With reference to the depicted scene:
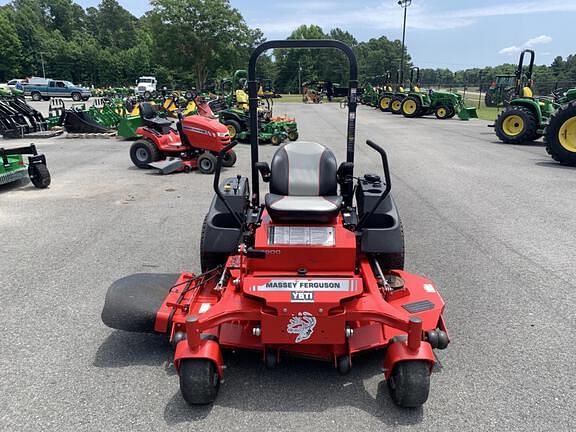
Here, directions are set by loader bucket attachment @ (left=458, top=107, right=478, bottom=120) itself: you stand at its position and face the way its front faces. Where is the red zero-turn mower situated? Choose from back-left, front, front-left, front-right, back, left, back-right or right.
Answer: right

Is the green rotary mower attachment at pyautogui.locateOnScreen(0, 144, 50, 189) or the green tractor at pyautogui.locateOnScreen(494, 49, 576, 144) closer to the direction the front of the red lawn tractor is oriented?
the green tractor

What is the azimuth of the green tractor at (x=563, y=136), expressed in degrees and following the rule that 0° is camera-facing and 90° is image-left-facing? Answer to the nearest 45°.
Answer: approximately 270°

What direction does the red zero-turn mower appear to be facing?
toward the camera

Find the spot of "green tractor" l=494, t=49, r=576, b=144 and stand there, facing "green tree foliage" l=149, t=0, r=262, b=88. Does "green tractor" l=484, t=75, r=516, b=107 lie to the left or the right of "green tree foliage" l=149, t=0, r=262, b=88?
right

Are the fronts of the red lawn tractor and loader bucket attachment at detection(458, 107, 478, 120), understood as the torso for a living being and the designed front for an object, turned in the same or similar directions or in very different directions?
same or similar directions

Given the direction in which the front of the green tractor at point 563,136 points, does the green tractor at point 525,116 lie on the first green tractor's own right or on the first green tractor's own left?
on the first green tractor's own left

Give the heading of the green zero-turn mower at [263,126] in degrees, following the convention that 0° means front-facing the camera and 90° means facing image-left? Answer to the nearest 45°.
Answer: approximately 315°

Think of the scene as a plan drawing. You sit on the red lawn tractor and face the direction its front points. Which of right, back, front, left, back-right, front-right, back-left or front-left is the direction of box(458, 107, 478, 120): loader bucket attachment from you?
left

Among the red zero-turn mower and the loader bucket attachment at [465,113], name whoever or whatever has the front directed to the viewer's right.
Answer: the loader bucket attachment

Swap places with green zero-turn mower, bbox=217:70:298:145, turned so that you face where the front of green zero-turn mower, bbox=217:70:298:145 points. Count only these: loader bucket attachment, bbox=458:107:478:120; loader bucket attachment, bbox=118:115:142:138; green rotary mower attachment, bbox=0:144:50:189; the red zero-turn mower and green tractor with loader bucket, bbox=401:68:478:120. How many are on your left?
2

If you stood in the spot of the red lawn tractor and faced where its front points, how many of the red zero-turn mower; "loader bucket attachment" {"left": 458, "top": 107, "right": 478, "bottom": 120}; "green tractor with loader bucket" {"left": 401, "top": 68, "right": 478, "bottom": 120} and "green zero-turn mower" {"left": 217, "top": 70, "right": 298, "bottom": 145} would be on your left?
3

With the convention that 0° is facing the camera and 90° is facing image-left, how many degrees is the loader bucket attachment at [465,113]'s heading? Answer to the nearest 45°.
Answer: approximately 270°
